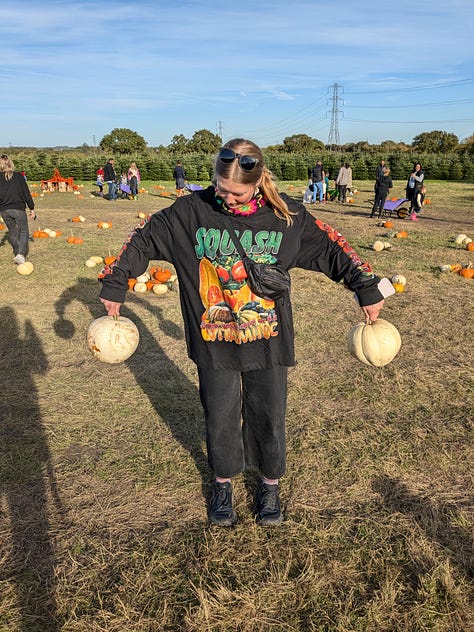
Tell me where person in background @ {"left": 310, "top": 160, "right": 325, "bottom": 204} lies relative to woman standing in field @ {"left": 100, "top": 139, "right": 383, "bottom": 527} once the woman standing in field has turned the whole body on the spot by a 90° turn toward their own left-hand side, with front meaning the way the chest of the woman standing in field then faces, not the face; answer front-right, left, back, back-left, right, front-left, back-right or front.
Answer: left

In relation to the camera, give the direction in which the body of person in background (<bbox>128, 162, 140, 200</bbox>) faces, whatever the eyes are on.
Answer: toward the camera

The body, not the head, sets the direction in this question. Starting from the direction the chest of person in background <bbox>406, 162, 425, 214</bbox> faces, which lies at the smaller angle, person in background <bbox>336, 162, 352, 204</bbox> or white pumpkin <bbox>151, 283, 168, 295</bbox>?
the white pumpkin

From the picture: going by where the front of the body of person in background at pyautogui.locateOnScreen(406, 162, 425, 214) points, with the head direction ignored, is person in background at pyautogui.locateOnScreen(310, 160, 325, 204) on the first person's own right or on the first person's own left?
on the first person's own right

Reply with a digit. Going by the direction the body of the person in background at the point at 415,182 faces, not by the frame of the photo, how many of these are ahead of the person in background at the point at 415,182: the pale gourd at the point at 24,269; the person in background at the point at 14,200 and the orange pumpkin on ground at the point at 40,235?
3

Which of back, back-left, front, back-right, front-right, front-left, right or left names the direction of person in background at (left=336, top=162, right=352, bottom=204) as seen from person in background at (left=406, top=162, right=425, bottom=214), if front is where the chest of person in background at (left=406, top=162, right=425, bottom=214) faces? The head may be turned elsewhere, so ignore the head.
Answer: right

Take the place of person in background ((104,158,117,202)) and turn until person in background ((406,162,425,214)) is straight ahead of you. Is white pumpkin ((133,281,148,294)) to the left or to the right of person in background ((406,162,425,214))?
right

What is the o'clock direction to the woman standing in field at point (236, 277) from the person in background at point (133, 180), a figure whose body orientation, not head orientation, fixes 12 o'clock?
The woman standing in field is roughly at 12 o'clock from the person in background.

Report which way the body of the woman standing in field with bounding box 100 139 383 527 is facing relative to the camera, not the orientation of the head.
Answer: toward the camera

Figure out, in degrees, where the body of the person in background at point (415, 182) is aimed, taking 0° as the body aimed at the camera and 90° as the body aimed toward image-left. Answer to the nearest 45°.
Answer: approximately 45°

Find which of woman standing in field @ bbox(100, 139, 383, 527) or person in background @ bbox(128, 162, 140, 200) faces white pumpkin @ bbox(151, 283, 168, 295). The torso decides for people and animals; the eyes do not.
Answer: the person in background
